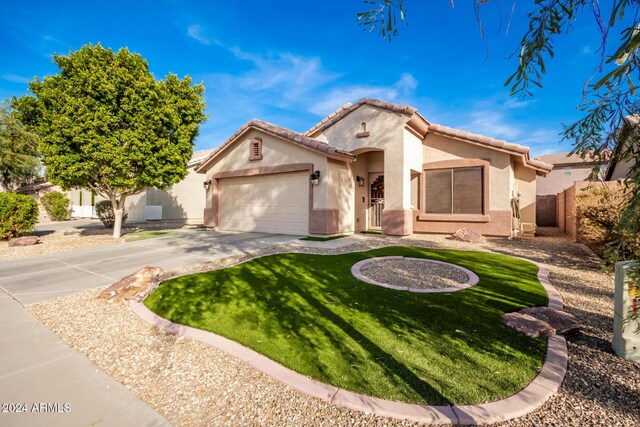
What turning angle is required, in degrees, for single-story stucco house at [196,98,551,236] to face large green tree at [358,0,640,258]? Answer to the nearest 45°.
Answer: approximately 45° to its left

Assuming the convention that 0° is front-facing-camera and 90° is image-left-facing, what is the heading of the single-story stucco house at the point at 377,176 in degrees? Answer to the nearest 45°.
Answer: approximately 45°

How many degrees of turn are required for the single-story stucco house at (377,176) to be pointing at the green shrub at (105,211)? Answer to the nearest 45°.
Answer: approximately 45° to its right

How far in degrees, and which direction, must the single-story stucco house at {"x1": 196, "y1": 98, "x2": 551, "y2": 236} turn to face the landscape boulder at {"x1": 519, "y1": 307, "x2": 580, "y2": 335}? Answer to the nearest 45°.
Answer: approximately 45° to its left

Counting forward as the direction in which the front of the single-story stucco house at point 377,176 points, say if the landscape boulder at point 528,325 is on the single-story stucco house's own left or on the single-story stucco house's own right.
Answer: on the single-story stucco house's own left

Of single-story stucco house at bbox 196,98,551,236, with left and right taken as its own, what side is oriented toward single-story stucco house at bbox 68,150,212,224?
right

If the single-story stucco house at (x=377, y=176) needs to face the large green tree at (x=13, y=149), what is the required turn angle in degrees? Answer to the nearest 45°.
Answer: approximately 45° to its right

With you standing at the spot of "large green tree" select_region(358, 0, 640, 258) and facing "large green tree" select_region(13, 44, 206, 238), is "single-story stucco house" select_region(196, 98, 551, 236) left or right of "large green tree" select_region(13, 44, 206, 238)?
right

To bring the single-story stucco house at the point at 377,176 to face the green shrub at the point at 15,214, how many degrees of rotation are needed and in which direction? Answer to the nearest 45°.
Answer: approximately 45° to its right
